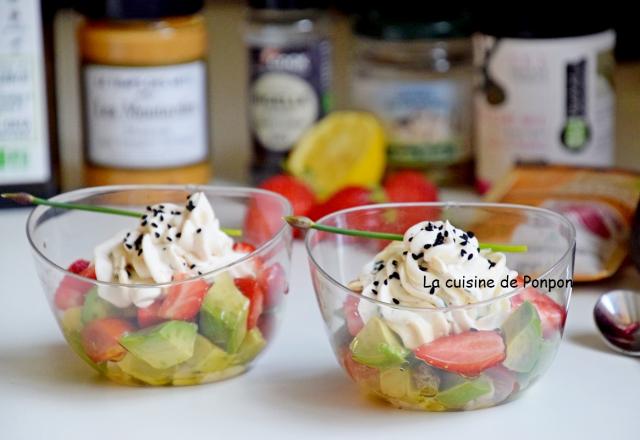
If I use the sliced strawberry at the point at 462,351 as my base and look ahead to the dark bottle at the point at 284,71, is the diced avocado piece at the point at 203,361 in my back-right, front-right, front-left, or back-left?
front-left

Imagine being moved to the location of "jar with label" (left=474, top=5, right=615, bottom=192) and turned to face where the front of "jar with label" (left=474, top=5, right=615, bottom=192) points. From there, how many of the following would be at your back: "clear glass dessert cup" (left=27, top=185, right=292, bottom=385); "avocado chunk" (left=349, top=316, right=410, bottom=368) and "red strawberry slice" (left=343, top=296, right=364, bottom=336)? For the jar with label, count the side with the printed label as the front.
0

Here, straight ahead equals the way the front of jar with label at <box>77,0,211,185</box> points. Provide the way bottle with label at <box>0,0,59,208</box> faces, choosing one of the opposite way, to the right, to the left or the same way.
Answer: the same way

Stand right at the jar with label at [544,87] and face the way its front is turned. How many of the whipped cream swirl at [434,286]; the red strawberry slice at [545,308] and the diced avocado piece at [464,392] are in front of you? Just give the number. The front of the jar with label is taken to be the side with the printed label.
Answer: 3

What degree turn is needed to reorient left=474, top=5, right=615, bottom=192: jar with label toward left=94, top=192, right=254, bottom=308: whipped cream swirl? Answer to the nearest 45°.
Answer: approximately 45° to its right

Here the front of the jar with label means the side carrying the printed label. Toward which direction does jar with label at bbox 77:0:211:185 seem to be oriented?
toward the camera

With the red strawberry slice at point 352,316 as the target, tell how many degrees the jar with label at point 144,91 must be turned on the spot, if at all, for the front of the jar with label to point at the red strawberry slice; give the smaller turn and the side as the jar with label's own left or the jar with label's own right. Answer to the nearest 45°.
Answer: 0° — it already faces it

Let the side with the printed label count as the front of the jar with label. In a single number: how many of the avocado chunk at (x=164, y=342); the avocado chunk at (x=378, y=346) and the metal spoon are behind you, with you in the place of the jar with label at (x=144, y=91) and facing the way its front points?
0

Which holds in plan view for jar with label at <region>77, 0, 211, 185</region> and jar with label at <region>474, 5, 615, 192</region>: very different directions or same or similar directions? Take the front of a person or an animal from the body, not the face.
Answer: same or similar directions

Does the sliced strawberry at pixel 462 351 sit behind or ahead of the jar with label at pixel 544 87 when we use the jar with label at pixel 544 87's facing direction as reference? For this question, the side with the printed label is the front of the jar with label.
ahead

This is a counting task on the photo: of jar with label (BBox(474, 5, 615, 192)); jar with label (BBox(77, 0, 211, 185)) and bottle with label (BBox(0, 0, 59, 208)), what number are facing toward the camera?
3
